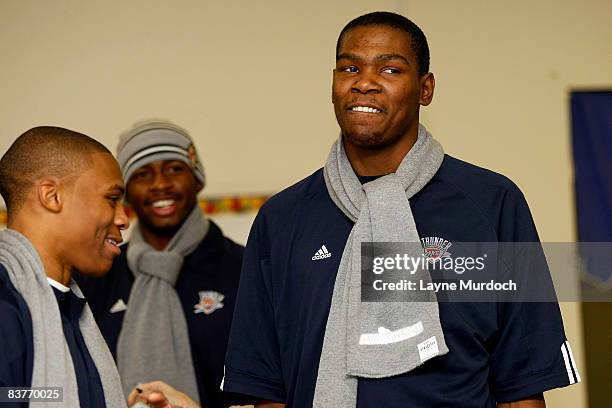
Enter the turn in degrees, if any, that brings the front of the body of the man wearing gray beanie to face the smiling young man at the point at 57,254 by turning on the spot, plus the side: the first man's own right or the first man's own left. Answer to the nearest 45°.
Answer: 0° — they already face them

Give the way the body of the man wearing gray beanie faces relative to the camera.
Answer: toward the camera

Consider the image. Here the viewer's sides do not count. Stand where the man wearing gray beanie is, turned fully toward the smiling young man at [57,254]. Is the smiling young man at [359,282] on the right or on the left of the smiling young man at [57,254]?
left

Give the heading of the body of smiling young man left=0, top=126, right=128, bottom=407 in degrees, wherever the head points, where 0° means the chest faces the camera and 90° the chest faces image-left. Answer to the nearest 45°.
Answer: approximately 315°

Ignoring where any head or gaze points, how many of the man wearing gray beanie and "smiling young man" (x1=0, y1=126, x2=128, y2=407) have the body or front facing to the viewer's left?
0

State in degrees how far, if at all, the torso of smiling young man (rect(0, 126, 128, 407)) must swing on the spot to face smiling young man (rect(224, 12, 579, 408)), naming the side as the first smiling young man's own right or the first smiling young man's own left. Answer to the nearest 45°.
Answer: approximately 45° to the first smiling young man's own left

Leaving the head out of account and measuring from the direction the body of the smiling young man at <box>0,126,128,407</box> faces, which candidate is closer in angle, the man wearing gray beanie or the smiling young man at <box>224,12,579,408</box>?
the smiling young man

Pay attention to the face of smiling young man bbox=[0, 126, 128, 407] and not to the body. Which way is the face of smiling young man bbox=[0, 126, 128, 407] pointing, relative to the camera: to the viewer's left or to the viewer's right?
to the viewer's right
